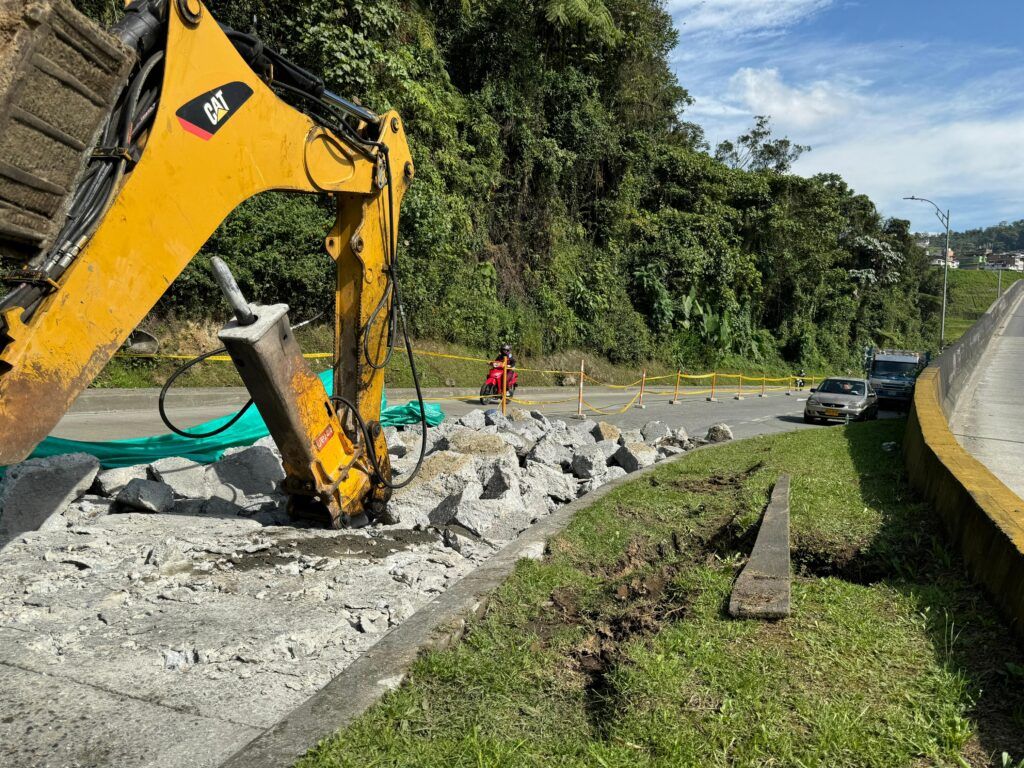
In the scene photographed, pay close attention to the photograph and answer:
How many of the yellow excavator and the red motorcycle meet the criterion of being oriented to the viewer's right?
1

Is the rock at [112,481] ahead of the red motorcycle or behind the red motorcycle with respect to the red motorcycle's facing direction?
ahead

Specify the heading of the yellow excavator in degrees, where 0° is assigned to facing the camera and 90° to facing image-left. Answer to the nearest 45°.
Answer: approximately 270°

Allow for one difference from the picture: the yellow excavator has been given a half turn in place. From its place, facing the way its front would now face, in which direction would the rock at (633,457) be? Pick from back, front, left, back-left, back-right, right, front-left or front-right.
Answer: back-right

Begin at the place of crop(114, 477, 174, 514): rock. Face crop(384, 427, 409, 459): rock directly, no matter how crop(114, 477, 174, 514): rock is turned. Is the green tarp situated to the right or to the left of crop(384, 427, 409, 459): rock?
left

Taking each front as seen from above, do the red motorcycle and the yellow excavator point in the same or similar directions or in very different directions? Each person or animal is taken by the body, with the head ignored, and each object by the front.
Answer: very different directions

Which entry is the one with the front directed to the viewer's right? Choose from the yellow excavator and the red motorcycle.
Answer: the yellow excavator

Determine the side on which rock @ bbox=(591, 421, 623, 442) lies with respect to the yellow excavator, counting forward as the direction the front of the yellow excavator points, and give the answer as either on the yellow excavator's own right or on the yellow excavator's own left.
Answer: on the yellow excavator's own left

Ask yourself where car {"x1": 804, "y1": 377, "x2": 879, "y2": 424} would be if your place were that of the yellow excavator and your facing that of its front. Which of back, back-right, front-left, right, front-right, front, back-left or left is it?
front-left

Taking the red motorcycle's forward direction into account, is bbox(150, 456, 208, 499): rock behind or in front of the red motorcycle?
in front

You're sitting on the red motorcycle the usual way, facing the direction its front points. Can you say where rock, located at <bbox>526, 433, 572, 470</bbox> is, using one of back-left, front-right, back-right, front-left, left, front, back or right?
front-left

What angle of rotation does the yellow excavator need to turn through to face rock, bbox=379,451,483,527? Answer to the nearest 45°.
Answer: approximately 45° to its left

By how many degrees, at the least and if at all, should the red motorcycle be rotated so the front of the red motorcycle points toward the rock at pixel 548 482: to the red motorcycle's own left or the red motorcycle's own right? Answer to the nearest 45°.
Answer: approximately 45° to the red motorcycle's own left
